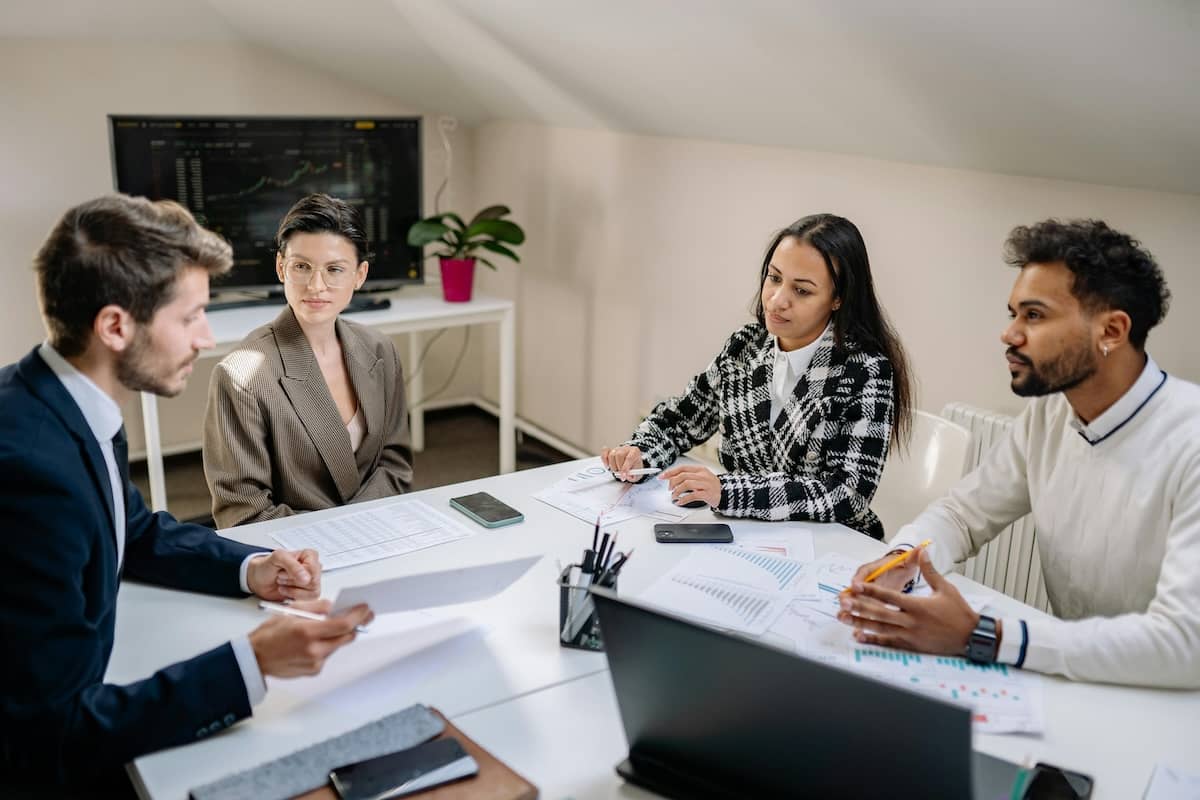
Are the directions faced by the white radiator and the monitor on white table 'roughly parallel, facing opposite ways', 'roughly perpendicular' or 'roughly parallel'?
roughly perpendicular

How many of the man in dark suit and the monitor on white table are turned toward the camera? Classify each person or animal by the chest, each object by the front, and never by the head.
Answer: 1

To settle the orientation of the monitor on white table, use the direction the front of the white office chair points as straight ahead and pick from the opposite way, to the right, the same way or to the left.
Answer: to the left

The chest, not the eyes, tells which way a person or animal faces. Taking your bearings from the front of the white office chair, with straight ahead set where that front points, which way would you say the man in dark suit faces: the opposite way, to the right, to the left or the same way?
the opposite way

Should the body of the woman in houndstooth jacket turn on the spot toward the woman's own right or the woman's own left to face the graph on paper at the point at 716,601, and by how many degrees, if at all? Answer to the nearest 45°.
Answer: approximately 45° to the woman's own left

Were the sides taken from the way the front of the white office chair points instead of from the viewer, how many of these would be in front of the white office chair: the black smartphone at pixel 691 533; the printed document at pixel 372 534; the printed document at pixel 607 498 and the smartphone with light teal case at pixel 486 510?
4

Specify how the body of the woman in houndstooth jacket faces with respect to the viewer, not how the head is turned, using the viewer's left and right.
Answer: facing the viewer and to the left of the viewer

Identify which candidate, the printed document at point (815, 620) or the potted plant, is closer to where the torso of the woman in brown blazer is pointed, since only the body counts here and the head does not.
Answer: the printed document

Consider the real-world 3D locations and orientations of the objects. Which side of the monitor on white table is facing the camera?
front

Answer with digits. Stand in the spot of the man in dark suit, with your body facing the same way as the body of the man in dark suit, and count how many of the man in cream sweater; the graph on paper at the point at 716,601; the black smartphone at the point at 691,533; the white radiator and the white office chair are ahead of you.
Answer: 5

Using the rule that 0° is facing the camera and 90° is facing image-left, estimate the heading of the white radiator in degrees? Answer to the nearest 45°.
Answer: approximately 45°

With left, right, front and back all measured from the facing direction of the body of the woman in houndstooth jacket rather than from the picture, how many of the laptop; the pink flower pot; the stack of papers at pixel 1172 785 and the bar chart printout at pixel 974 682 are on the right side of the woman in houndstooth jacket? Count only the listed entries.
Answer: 1

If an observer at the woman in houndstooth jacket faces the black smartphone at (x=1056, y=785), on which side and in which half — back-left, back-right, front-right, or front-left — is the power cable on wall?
back-right

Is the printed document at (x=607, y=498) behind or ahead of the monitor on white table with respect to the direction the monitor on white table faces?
ahead

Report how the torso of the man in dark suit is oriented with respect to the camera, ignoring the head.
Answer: to the viewer's right

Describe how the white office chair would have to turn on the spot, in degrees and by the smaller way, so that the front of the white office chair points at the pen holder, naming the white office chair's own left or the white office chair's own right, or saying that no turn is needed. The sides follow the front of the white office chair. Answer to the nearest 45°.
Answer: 0° — it already faces it
